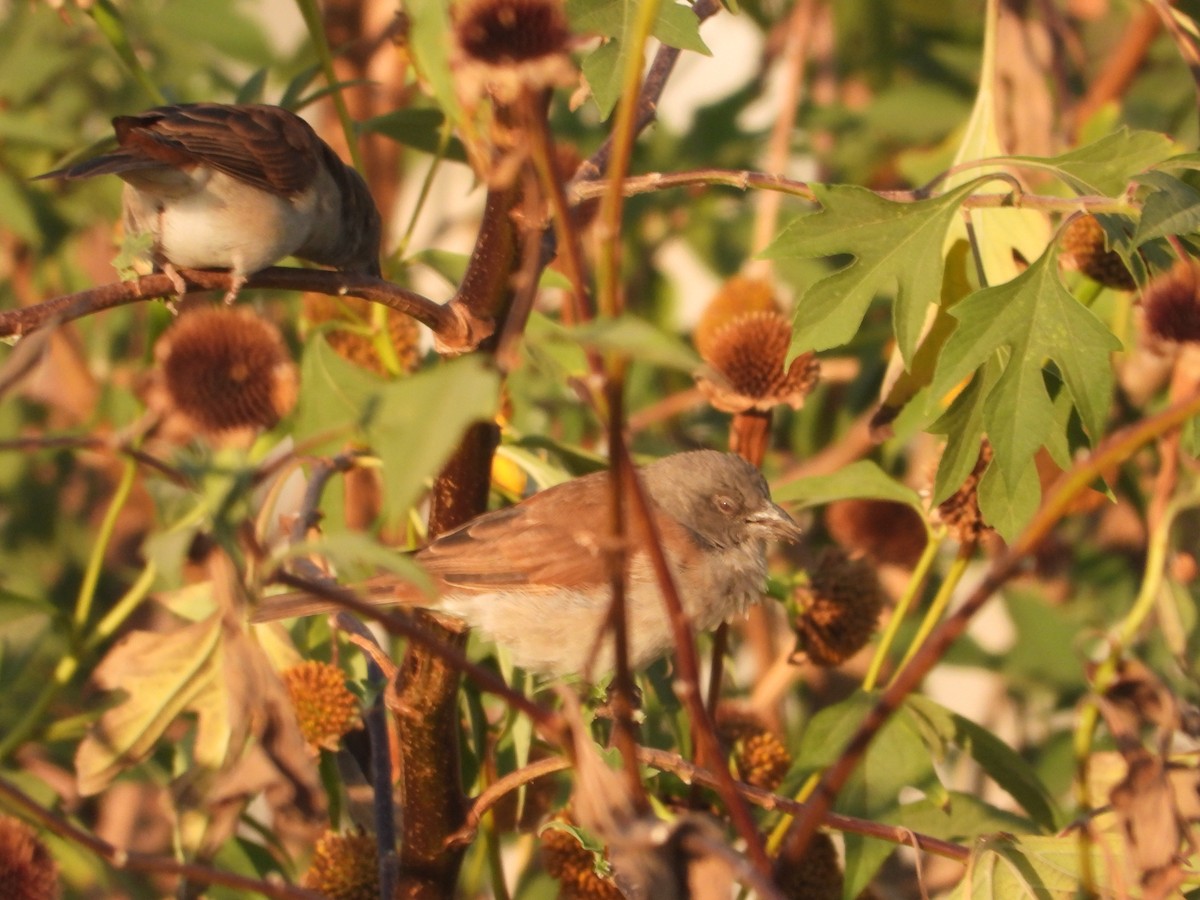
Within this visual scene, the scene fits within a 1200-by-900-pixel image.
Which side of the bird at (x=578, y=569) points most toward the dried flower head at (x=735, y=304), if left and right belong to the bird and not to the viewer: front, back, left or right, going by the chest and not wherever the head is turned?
left

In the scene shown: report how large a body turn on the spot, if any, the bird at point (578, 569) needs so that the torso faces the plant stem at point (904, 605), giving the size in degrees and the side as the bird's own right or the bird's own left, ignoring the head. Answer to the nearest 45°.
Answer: approximately 45° to the bird's own right

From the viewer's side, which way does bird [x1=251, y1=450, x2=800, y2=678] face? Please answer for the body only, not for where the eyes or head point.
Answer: to the viewer's right

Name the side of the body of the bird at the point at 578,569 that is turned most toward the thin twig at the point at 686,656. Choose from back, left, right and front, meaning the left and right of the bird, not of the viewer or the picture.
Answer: right

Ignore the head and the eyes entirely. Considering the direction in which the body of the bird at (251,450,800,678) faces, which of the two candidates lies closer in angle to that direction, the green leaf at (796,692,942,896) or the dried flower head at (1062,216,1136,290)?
the dried flower head

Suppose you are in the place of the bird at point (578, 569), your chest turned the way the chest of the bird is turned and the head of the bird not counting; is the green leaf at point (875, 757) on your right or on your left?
on your right

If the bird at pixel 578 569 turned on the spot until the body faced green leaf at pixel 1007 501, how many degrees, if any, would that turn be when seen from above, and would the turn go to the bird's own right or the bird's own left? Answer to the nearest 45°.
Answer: approximately 45° to the bird's own right
